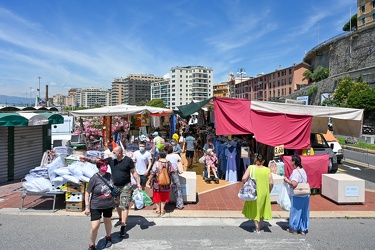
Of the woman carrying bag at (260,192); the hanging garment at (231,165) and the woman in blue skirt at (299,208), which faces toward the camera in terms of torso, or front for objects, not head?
the hanging garment

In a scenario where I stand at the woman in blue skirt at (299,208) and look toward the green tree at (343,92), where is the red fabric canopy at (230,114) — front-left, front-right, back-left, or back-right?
front-left

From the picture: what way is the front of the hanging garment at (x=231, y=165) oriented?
toward the camera

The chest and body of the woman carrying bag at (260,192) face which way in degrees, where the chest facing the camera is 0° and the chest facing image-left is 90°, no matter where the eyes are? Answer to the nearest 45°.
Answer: approximately 180°

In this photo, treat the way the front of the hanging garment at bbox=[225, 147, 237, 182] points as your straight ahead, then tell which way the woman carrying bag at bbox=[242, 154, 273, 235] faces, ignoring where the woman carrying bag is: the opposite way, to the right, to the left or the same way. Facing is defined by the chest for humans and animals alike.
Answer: the opposite way

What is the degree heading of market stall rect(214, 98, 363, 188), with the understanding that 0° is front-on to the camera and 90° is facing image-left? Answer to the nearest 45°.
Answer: approximately 45°

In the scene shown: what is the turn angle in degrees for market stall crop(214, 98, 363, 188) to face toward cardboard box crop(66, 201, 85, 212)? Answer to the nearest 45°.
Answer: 0° — it already faces it

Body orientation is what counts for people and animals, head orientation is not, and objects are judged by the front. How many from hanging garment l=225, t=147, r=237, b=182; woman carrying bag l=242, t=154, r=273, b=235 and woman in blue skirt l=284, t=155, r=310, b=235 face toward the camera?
1

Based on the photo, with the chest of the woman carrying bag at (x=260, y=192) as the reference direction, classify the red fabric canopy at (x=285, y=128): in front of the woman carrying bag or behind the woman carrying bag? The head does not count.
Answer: in front

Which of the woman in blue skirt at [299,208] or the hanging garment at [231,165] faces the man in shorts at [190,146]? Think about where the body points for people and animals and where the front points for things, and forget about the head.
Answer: the woman in blue skirt

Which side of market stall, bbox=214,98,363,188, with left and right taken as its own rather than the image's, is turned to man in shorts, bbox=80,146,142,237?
front

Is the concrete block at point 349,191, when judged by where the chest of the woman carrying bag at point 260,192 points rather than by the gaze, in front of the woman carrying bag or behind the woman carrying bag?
in front

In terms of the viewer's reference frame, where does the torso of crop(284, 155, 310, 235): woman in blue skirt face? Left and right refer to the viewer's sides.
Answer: facing away from the viewer and to the left of the viewer

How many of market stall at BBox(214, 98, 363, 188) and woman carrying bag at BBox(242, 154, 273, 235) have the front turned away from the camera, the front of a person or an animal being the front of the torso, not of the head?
1

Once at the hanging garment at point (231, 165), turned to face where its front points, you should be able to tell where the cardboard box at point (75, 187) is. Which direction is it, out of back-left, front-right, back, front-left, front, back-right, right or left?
front-right
